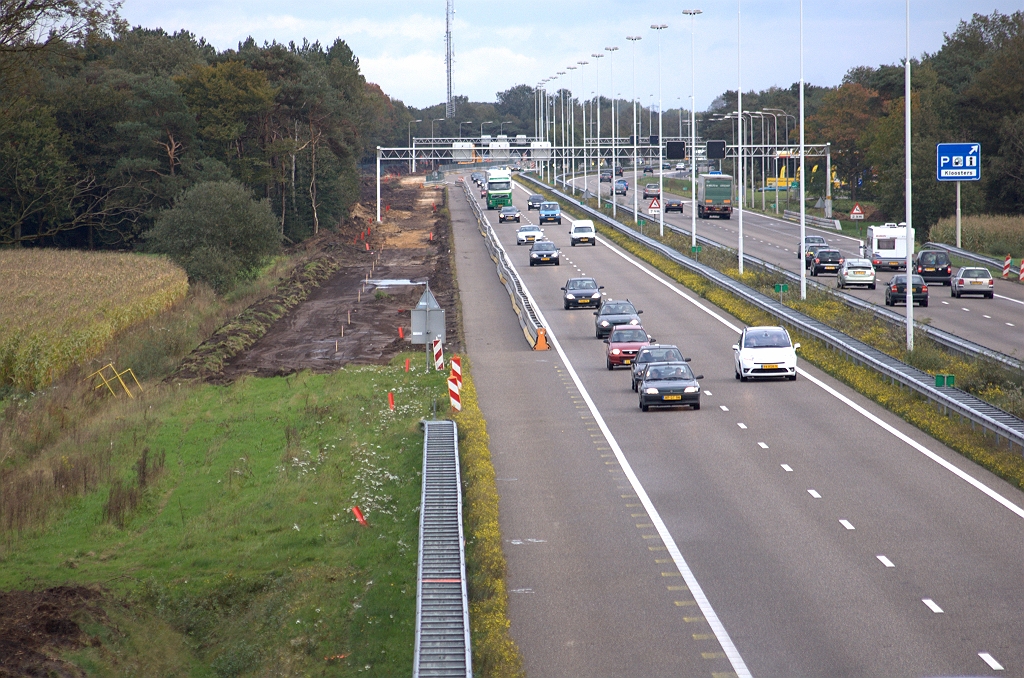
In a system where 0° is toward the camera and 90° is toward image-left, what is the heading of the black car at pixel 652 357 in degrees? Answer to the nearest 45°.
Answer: approximately 0°

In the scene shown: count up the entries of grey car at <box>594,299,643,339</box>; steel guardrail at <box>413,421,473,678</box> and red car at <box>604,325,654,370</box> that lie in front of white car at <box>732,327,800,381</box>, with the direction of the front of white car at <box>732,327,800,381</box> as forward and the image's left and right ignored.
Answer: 1

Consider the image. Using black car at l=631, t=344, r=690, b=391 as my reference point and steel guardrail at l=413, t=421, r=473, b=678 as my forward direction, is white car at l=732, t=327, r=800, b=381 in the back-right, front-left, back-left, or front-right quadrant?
back-left

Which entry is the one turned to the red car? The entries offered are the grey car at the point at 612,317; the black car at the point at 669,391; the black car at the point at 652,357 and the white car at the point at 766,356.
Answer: the grey car

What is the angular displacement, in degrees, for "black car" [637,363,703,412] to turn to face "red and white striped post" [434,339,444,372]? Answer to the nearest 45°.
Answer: approximately 135° to its right

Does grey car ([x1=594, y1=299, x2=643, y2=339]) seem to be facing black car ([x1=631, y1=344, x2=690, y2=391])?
yes
